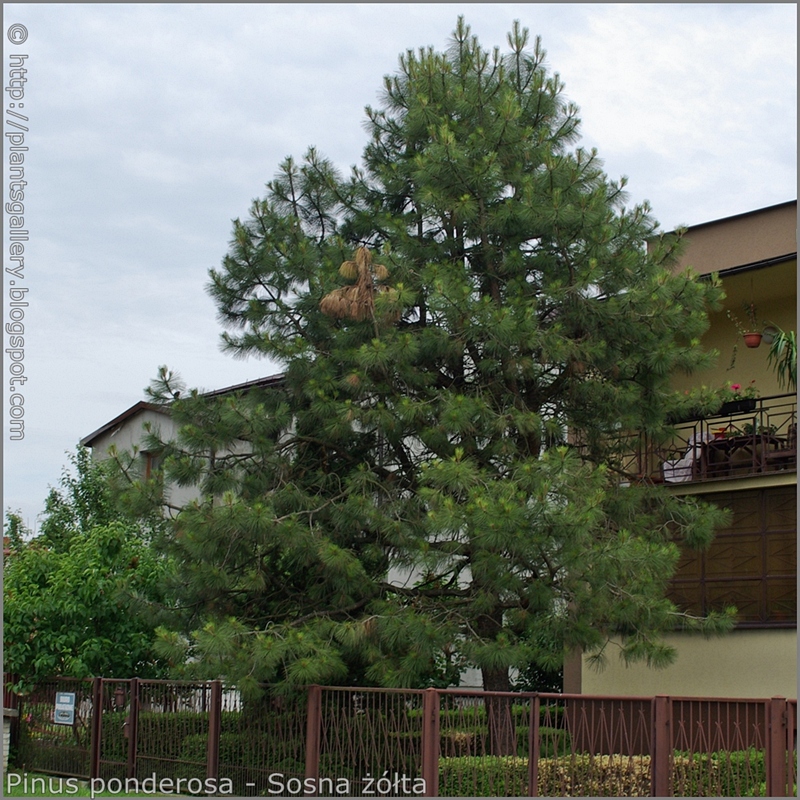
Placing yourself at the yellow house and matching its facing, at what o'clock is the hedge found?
The hedge is roughly at 11 o'clock from the yellow house.

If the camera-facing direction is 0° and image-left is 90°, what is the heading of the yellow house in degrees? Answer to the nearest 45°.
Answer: approximately 45°

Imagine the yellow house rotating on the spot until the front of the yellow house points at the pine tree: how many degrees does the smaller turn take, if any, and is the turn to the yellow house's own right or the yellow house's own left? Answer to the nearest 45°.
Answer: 0° — it already faces it

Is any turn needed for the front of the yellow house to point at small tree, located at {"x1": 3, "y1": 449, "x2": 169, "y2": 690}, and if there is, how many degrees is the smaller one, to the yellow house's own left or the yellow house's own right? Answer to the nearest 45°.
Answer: approximately 45° to the yellow house's own right
